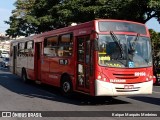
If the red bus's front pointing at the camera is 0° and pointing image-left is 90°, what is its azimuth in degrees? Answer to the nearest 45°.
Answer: approximately 315°

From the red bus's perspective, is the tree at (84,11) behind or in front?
behind
